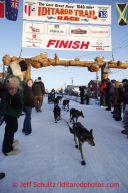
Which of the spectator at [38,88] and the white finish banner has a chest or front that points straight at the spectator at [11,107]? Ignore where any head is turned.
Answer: the white finish banner

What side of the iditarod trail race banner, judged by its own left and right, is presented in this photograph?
front

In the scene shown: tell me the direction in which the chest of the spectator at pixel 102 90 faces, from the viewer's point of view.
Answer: to the viewer's left

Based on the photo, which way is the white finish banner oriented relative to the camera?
toward the camera

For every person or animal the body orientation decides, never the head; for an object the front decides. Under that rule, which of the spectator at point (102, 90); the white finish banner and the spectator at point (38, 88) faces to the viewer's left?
the spectator at point (102, 90)

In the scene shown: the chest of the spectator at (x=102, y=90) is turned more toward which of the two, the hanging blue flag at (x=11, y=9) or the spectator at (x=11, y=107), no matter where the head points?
the hanging blue flag

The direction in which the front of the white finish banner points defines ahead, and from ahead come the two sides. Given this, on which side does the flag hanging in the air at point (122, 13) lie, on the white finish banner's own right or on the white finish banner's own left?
on the white finish banner's own left

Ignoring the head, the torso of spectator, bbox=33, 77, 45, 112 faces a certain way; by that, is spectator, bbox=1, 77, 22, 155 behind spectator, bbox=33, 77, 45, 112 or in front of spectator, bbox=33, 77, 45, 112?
behind

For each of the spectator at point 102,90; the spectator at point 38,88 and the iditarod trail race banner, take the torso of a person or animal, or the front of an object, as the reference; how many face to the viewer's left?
1

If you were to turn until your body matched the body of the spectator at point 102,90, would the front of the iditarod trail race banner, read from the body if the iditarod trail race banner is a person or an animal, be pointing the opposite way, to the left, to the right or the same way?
to the left
